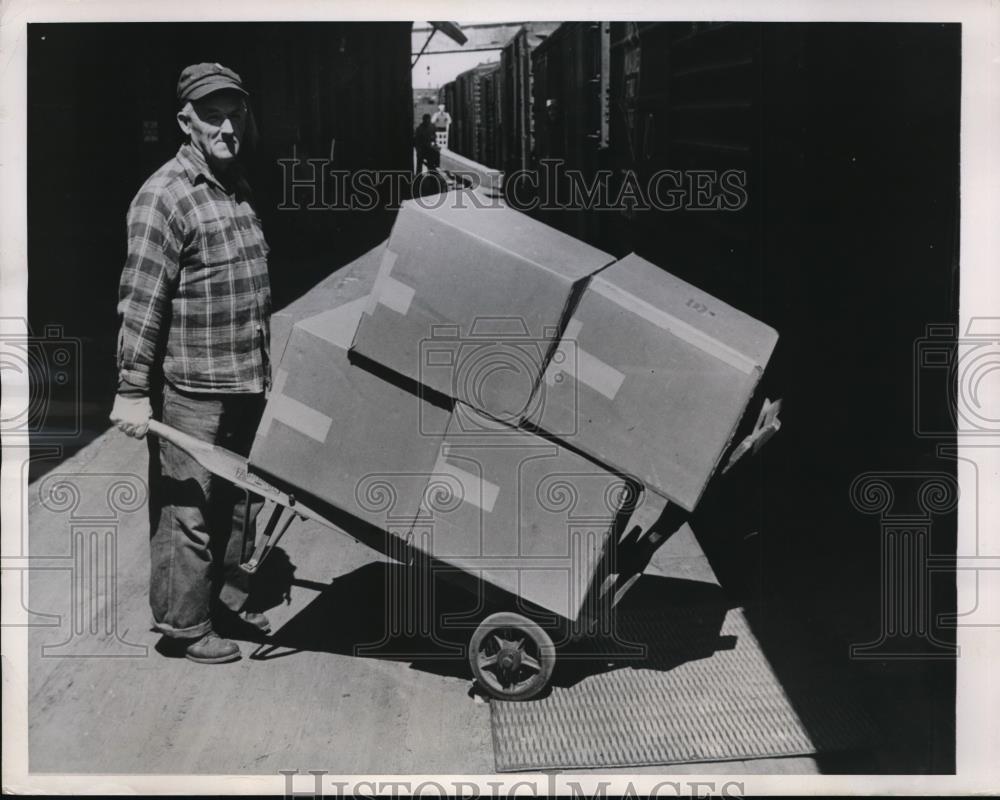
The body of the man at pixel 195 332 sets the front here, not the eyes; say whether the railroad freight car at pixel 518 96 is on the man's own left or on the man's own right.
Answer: on the man's own left

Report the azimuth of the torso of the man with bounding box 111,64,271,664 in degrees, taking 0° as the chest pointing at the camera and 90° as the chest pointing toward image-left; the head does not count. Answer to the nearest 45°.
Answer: approximately 315°

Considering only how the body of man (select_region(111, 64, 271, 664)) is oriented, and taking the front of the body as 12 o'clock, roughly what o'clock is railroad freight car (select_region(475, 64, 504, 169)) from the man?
The railroad freight car is roughly at 8 o'clock from the man.

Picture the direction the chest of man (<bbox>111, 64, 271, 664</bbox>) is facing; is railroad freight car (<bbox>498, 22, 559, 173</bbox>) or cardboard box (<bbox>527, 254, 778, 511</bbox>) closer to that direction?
the cardboard box

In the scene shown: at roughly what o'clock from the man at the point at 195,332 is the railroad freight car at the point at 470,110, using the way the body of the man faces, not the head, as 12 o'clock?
The railroad freight car is roughly at 8 o'clock from the man.

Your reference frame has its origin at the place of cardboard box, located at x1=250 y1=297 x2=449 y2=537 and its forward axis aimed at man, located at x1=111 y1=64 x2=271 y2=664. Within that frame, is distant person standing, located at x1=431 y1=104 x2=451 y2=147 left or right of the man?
right
